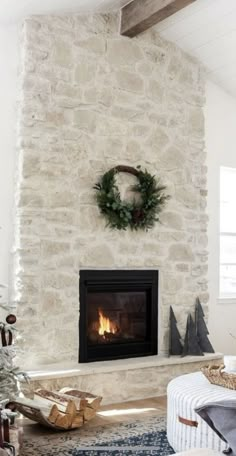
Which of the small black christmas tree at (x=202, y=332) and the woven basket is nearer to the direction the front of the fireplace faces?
the woven basket

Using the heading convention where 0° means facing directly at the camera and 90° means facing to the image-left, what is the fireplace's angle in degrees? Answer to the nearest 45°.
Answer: approximately 315°

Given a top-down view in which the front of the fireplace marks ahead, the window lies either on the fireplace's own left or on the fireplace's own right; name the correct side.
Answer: on the fireplace's own left

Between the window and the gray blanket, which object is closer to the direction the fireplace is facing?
the gray blanket

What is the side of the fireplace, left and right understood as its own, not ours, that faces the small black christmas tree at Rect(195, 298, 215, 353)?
left
